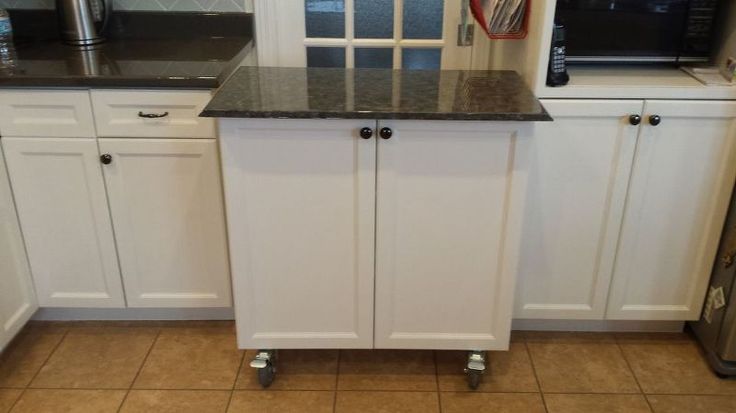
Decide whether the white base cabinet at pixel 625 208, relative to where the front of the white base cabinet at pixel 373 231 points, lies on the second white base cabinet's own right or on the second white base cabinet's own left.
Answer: on the second white base cabinet's own left

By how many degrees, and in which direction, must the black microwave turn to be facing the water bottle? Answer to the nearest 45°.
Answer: approximately 90° to its right

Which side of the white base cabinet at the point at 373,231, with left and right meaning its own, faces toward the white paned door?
back

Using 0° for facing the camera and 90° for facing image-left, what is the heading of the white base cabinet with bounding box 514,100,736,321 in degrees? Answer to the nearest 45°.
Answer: approximately 0°

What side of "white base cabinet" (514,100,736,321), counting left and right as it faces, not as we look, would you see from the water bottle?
right

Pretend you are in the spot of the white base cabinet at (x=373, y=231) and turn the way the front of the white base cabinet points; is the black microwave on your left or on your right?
on your left

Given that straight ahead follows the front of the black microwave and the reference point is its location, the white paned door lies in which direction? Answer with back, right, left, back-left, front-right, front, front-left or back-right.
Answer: right

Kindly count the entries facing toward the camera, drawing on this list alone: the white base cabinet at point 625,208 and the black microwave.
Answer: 2
